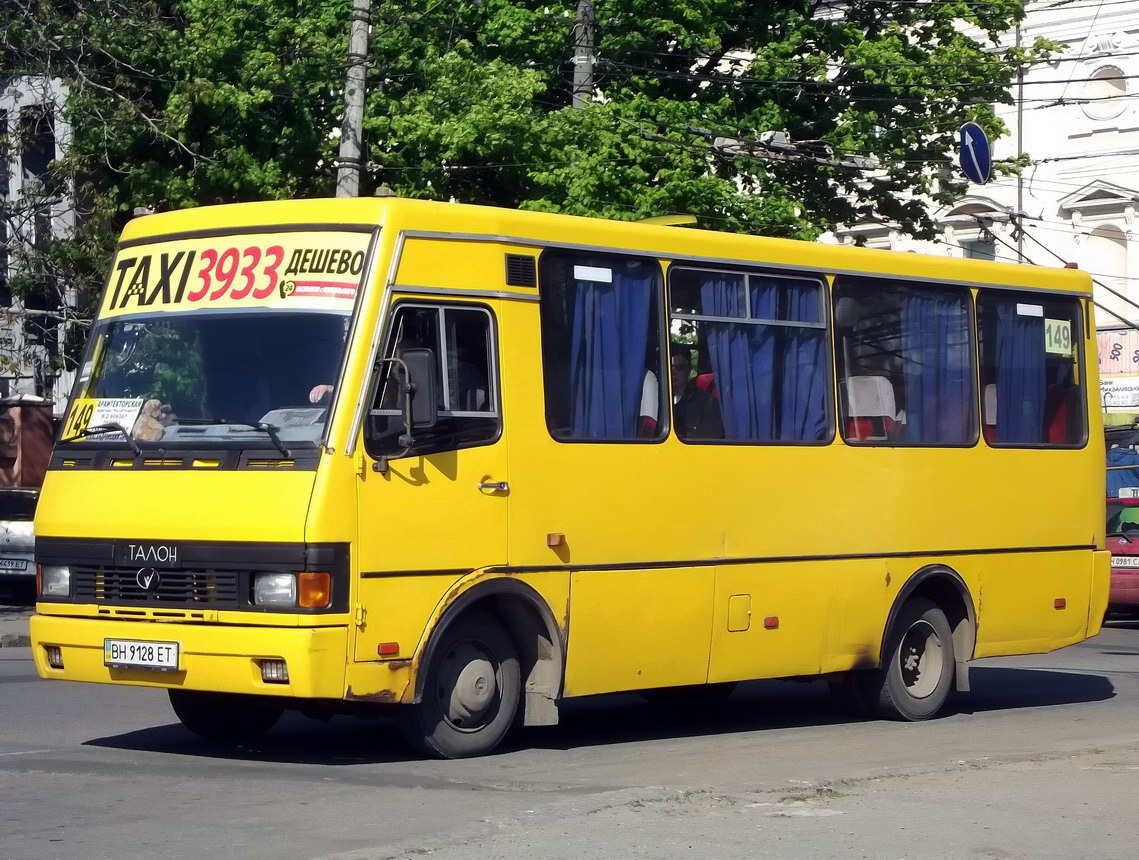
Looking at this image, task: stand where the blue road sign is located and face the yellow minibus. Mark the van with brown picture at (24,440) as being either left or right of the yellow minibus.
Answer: right

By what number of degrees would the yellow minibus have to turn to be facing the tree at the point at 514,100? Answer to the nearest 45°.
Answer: approximately 135° to its right

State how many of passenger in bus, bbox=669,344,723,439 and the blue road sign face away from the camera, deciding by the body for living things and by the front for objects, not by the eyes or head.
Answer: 0

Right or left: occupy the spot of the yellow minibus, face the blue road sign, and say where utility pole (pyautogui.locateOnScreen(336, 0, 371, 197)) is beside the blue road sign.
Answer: left

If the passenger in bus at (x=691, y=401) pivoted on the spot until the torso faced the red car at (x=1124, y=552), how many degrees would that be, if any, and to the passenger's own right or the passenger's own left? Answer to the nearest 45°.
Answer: approximately 180°

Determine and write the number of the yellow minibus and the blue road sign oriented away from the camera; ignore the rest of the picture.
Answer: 0

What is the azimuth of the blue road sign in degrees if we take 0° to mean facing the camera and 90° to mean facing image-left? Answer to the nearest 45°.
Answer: approximately 45°

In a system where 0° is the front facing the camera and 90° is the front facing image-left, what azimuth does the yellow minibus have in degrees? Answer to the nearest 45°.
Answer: approximately 45°

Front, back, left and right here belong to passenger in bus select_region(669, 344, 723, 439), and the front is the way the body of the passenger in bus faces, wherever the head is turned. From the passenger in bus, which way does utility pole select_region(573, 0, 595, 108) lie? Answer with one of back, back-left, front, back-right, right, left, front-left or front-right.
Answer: back-right
